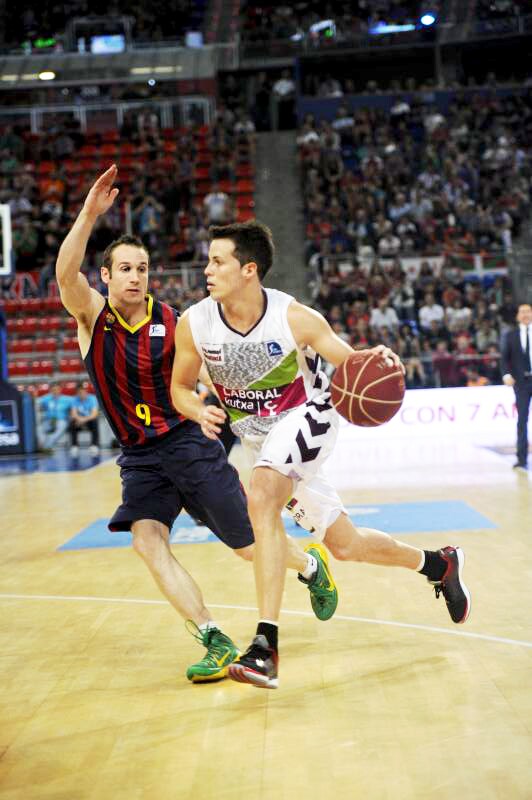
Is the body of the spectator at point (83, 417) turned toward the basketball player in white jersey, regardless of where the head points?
yes

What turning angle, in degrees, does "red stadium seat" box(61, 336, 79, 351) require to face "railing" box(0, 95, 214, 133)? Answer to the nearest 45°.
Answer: approximately 180°

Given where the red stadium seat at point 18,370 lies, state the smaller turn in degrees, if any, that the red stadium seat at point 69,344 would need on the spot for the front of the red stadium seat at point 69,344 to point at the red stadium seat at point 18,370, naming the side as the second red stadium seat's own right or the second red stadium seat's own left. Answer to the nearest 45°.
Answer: approximately 90° to the second red stadium seat's own right

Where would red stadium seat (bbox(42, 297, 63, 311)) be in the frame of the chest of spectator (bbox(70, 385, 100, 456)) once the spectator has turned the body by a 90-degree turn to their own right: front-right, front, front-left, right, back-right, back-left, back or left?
right
